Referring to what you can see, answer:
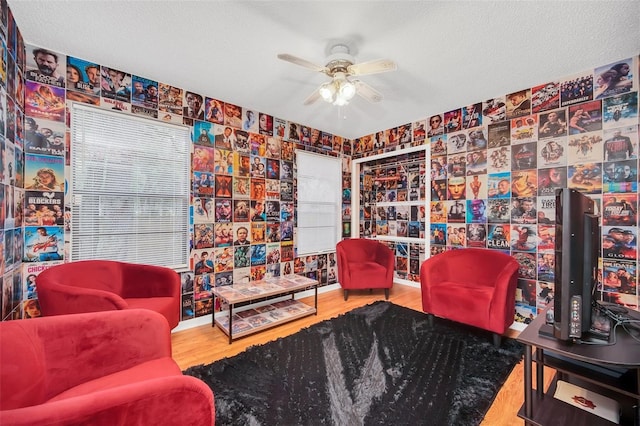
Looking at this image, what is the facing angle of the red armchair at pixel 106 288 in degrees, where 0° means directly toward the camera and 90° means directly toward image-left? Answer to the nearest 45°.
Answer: approximately 315°

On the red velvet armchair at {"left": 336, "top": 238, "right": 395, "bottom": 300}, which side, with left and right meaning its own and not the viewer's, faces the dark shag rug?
front

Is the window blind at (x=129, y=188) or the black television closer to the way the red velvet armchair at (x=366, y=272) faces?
the black television

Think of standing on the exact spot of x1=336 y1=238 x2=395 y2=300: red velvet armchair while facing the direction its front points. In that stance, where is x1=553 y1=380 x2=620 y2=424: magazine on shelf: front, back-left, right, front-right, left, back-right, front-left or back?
front-left

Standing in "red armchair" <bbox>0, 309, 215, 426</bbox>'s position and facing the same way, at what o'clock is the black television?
The black television is roughly at 1 o'clock from the red armchair.

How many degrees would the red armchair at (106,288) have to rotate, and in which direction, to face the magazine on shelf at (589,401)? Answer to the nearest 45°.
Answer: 0° — it already faces it

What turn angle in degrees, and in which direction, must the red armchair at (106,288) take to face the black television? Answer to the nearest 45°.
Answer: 0° — it already faces it

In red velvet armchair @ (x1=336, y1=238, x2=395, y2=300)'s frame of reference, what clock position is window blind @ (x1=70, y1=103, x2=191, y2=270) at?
The window blind is roughly at 2 o'clock from the red velvet armchair.

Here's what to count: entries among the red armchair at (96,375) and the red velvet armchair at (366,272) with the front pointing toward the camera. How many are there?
1

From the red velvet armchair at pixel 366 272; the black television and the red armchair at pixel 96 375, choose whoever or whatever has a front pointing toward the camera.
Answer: the red velvet armchair

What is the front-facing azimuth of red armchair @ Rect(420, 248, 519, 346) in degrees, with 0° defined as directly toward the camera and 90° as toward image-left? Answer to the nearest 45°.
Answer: approximately 45°

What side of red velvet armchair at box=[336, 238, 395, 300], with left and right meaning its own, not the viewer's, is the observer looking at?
front

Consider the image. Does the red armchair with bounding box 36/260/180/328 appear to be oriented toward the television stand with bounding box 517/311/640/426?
yes

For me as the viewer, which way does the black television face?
facing to the left of the viewer

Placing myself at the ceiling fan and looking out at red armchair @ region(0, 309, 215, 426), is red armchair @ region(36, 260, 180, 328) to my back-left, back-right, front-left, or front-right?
front-right

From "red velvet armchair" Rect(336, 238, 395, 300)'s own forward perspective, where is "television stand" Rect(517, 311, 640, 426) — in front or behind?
in front

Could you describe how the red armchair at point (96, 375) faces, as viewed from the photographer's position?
facing to the right of the viewer

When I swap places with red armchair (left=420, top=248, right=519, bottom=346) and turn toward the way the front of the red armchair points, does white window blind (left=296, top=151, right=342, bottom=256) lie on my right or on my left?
on my right
